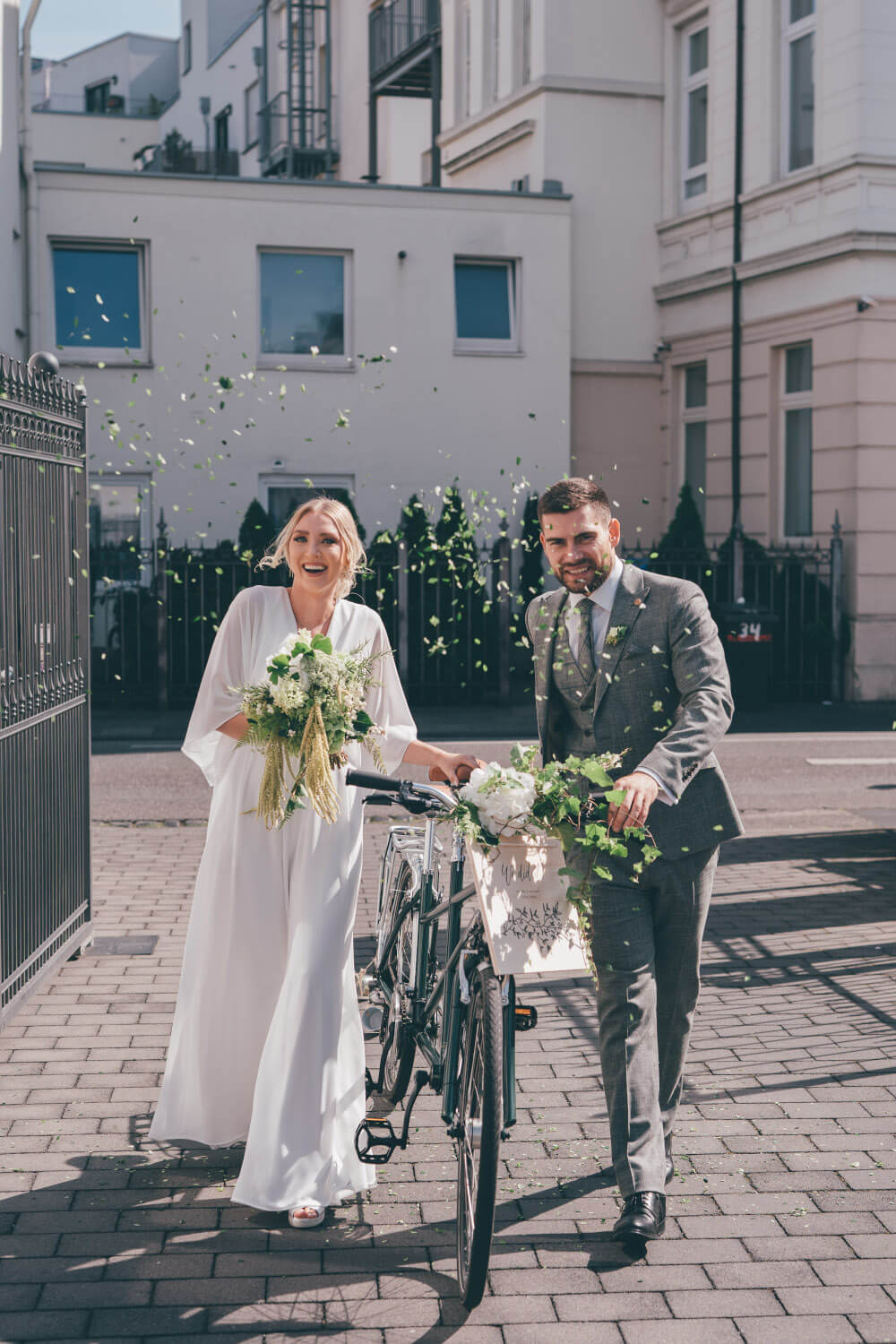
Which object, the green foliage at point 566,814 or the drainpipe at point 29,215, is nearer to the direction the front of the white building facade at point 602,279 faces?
the green foliage

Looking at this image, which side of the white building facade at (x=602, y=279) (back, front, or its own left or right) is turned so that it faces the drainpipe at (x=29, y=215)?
right

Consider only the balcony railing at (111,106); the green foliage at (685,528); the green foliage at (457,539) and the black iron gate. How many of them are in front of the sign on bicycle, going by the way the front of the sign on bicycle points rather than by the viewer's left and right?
0

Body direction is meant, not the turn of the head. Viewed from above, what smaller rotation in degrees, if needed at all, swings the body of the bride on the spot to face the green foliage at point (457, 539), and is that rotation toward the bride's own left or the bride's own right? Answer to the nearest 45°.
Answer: approximately 180°

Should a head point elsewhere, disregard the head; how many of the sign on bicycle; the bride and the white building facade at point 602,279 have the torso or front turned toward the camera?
3

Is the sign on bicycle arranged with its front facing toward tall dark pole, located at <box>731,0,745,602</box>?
no

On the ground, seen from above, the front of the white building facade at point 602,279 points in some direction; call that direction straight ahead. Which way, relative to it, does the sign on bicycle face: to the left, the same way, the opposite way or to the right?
the same way

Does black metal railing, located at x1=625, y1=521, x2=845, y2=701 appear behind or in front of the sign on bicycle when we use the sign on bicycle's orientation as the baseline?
behind

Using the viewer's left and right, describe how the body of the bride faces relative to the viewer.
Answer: facing the viewer

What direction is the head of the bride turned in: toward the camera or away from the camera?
toward the camera

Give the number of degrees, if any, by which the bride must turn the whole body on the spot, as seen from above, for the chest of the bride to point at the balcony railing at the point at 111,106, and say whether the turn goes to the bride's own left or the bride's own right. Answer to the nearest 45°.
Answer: approximately 180°

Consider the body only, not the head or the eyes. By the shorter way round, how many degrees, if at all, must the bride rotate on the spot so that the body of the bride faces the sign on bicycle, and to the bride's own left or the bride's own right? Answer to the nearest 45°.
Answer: approximately 45° to the bride's own left

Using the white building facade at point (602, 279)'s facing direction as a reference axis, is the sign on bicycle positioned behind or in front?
in front

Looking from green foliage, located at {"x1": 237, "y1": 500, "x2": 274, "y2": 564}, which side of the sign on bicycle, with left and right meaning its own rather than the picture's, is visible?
back

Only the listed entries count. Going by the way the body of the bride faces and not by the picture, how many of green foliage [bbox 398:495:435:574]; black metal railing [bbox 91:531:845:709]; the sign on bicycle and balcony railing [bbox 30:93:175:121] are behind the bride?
3

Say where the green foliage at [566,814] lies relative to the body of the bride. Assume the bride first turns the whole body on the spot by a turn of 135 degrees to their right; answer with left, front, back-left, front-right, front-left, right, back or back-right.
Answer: back

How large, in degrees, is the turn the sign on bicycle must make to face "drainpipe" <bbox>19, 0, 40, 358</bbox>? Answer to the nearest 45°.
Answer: approximately 180°

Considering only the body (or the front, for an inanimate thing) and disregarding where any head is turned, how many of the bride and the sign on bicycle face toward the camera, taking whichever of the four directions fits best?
2

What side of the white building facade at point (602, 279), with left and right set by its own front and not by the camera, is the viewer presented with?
front

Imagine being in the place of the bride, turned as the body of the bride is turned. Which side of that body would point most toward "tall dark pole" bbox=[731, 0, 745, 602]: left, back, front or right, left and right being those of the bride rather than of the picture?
back

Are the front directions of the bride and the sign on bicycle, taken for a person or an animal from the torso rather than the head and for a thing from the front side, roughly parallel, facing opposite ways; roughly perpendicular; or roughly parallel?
roughly parallel

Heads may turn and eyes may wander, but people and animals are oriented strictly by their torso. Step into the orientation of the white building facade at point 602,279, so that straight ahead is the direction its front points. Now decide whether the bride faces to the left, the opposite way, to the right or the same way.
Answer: the same way

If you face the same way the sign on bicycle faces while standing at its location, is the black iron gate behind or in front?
behind
